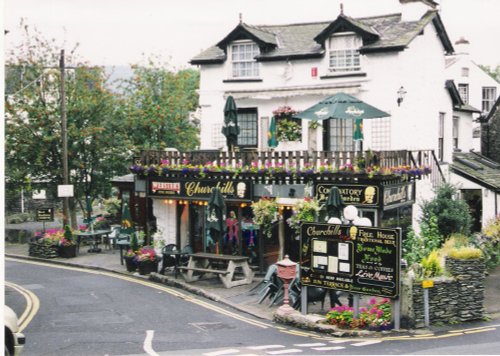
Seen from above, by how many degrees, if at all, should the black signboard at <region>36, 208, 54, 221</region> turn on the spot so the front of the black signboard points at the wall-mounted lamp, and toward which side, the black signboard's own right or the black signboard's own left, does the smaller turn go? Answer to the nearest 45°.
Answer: approximately 45° to the black signboard's own left

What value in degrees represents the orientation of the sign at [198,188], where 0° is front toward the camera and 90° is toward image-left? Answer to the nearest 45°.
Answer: approximately 0°

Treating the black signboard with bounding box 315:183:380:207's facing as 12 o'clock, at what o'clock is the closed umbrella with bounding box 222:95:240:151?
The closed umbrella is roughly at 4 o'clock from the black signboard.

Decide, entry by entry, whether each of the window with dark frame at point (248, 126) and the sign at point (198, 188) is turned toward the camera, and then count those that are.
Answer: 2

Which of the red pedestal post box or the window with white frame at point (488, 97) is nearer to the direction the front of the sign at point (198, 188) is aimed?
the red pedestal post box

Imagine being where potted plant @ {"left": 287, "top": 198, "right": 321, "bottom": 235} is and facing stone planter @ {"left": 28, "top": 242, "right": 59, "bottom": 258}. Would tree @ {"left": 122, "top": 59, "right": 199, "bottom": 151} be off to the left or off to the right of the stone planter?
right

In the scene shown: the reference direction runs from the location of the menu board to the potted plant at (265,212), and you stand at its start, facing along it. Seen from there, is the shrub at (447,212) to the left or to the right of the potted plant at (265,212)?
right

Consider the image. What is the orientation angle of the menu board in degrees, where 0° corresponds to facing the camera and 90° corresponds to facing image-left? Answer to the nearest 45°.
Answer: approximately 45°
